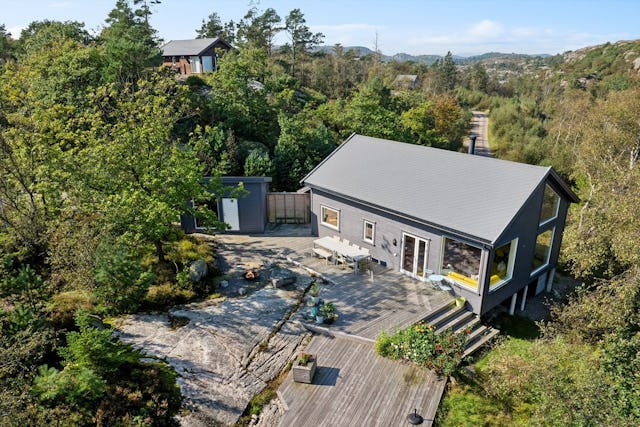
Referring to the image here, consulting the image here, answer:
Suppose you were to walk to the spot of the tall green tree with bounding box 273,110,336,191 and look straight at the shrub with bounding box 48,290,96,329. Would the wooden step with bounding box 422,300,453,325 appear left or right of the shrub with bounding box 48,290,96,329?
left

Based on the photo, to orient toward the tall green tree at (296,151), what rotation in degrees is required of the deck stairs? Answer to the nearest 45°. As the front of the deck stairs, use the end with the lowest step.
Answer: approximately 180°

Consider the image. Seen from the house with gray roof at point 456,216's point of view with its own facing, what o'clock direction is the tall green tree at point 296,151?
The tall green tree is roughly at 3 o'clock from the house with gray roof.

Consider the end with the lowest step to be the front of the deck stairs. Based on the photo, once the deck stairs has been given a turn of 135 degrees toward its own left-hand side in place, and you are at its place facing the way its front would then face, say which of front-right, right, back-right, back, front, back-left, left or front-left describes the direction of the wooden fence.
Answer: front-left

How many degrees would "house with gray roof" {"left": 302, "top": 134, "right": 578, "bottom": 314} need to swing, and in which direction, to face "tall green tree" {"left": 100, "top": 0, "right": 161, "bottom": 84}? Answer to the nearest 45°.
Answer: approximately 90° to its right

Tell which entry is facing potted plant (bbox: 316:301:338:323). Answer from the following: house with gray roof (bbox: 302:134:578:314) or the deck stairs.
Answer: the house with gray roof

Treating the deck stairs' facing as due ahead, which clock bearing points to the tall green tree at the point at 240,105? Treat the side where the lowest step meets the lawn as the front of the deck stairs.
The tall green tree is roughly at 6 o'clock from the deck stairs.

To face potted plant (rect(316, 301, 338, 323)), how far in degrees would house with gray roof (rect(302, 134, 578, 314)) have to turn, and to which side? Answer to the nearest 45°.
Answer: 0° — it already faces it

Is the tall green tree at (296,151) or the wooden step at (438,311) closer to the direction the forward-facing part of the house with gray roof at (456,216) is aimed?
the wooden step

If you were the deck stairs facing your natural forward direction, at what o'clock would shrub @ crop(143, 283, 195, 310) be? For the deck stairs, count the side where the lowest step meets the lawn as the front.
The shrub is roughly at 4 o'clock from the deck stairs.

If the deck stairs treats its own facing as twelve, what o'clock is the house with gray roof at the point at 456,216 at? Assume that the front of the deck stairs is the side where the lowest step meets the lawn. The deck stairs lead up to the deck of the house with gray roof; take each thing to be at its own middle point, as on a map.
The house with gray roof is roughly at 7 o'clock from the deck stairs.

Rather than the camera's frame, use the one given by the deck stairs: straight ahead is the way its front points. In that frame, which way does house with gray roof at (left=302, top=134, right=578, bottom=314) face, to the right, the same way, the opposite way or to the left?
to the right
